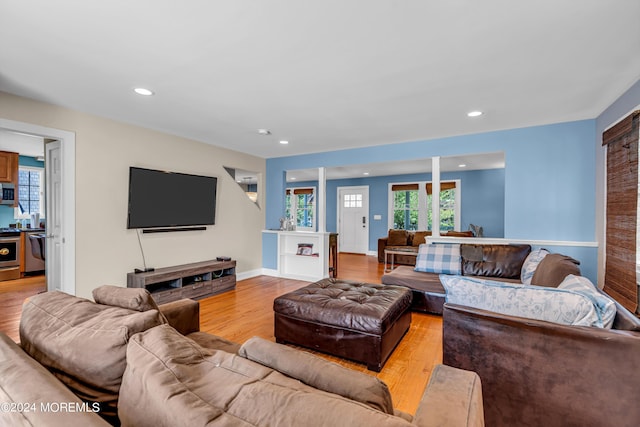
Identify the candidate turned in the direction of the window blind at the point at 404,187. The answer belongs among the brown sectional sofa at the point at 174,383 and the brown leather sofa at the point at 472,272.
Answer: the brown sectional sofa

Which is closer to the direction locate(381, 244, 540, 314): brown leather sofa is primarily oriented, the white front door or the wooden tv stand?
the wooden tv stand

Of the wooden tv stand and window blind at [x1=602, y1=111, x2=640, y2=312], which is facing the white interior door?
the window blind

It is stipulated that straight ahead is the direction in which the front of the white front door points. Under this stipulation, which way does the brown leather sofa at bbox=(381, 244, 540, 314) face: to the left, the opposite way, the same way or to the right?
the same way

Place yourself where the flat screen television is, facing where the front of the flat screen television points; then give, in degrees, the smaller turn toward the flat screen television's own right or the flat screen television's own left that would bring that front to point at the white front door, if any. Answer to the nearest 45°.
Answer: approximately 90° to the flat screen television's own left

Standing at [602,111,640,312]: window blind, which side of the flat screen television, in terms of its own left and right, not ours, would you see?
front

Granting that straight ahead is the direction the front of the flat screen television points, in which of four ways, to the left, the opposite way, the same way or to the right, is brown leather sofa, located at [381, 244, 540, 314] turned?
to the right

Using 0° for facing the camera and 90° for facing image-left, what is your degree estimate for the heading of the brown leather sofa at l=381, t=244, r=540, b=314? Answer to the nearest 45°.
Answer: approximately 0°

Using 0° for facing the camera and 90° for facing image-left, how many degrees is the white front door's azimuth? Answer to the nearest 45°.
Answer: approximately 0°

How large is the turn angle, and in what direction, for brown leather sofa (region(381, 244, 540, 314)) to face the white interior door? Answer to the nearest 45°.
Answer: approximately 45° to its right

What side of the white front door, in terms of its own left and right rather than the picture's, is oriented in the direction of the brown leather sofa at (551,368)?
front

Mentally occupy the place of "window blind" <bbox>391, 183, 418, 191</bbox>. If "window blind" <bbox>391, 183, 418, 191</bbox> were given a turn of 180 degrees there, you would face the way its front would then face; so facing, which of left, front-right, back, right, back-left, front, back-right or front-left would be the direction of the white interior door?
back-left

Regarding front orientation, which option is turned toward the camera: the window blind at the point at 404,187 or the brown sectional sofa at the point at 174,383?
the window blind

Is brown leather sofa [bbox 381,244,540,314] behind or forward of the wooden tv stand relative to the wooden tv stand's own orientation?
forward

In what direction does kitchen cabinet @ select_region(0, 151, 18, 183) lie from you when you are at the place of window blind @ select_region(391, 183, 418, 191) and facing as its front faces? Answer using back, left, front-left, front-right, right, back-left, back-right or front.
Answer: front-right

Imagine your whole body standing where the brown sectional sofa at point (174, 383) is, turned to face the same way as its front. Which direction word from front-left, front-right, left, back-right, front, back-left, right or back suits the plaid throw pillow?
front

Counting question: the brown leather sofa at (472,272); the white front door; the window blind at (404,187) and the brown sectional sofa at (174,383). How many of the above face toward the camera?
3

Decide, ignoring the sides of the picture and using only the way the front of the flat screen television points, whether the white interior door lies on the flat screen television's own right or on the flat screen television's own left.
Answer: on the flat screen television's own right

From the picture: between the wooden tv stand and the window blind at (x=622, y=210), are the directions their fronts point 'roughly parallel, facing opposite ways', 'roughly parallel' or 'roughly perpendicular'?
roughly parallel, facing opposite ways

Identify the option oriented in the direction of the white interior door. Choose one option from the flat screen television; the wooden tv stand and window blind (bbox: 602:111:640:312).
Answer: the window blind

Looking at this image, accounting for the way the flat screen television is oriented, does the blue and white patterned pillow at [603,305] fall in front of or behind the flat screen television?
in front

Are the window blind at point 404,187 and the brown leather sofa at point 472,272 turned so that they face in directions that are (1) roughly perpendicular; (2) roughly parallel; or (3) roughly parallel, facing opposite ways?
roughly parallel
